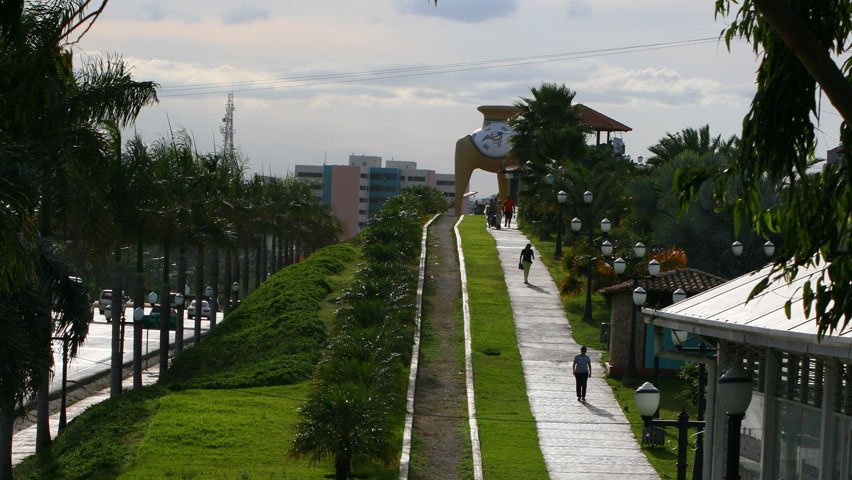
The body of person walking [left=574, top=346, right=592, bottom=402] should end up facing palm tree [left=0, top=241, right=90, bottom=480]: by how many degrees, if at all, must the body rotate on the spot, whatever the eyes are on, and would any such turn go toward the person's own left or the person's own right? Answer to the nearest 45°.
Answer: approximately 135° to the person's own left

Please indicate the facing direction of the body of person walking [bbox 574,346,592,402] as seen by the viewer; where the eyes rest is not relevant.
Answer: away from the camera

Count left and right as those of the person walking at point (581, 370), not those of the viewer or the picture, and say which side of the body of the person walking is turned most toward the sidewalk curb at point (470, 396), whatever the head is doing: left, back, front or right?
left

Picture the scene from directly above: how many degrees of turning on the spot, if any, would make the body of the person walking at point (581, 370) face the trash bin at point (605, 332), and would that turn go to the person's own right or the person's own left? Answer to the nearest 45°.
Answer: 0° — they already face it

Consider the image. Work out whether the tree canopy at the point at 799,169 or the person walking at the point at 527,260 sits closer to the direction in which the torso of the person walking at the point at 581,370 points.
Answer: the person walking

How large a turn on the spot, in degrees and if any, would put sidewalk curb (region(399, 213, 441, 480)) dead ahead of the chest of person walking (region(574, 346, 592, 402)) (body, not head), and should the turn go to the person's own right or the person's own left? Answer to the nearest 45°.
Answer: approximately 90° to the person's own left

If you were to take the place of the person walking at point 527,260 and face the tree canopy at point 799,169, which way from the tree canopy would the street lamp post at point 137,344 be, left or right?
right
